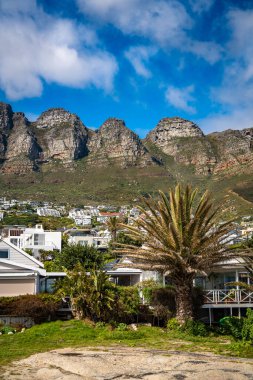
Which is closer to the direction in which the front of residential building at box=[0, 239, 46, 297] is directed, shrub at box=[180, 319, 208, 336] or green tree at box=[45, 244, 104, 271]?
the shrub

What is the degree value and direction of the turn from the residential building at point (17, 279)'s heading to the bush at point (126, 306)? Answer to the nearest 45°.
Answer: approximately 45° to its left

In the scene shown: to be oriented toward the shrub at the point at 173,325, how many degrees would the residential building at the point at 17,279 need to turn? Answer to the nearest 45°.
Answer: approximately 45° to its left

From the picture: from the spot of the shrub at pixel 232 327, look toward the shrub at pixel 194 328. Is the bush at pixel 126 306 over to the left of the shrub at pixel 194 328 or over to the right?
right

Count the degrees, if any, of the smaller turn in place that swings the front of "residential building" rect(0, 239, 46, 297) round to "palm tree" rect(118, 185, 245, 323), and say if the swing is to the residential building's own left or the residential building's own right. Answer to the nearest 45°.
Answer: approximately 45° to the residential building's own left

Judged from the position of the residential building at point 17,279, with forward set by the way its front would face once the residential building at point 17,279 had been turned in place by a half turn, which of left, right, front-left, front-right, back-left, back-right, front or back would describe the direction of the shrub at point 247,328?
back-right

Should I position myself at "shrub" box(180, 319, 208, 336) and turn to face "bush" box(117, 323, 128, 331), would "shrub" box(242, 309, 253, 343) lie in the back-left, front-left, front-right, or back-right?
back-left

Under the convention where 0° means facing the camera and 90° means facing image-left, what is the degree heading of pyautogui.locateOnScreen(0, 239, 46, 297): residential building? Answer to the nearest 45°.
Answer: approximately 0°

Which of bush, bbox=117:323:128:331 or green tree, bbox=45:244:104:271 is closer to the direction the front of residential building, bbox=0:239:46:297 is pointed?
the bush

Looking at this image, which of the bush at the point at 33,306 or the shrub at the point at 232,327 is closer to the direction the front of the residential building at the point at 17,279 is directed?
the bush
